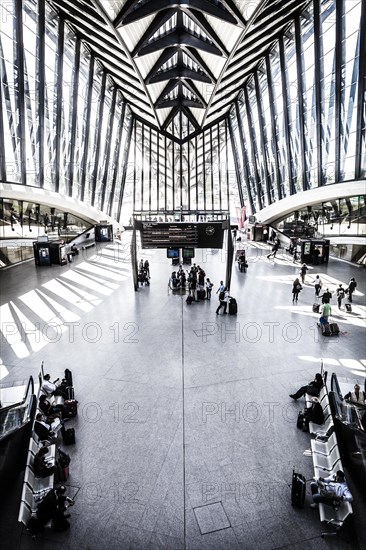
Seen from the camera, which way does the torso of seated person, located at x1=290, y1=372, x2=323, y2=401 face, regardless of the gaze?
to the viewer's left

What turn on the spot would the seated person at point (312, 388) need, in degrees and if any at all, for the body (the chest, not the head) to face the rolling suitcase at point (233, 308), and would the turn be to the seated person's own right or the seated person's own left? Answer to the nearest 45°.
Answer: approximately 45° to the seated person's own right

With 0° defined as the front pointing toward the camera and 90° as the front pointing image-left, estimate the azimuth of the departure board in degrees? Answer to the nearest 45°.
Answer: approximately 0°

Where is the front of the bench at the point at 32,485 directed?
to the viewer's right

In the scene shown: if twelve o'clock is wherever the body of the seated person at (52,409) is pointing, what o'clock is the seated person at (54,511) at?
the seated person at (54,511) is roughly at 3 o'clock from the seated person at (52,409).

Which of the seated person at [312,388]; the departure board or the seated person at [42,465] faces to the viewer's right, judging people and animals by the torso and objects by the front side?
the seated person at [42,465]

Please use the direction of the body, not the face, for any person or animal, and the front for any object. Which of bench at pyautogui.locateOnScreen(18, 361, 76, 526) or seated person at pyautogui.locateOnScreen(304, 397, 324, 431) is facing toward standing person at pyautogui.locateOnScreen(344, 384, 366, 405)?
the bench

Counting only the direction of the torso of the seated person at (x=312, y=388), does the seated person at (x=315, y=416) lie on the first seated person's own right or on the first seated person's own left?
on the first seated person's own left

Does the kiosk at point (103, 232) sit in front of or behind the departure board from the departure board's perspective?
behind

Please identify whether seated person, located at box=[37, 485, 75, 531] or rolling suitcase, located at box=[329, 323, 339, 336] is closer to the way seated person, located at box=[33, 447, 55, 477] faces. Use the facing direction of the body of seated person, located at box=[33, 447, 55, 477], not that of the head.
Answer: the rolling suitcase

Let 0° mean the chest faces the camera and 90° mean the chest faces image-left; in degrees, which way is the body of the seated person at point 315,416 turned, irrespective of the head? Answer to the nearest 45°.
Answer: approximately 90°

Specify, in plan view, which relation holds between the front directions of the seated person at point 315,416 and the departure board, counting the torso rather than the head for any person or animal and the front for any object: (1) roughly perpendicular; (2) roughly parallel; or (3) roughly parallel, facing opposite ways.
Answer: roughly perpendicular
